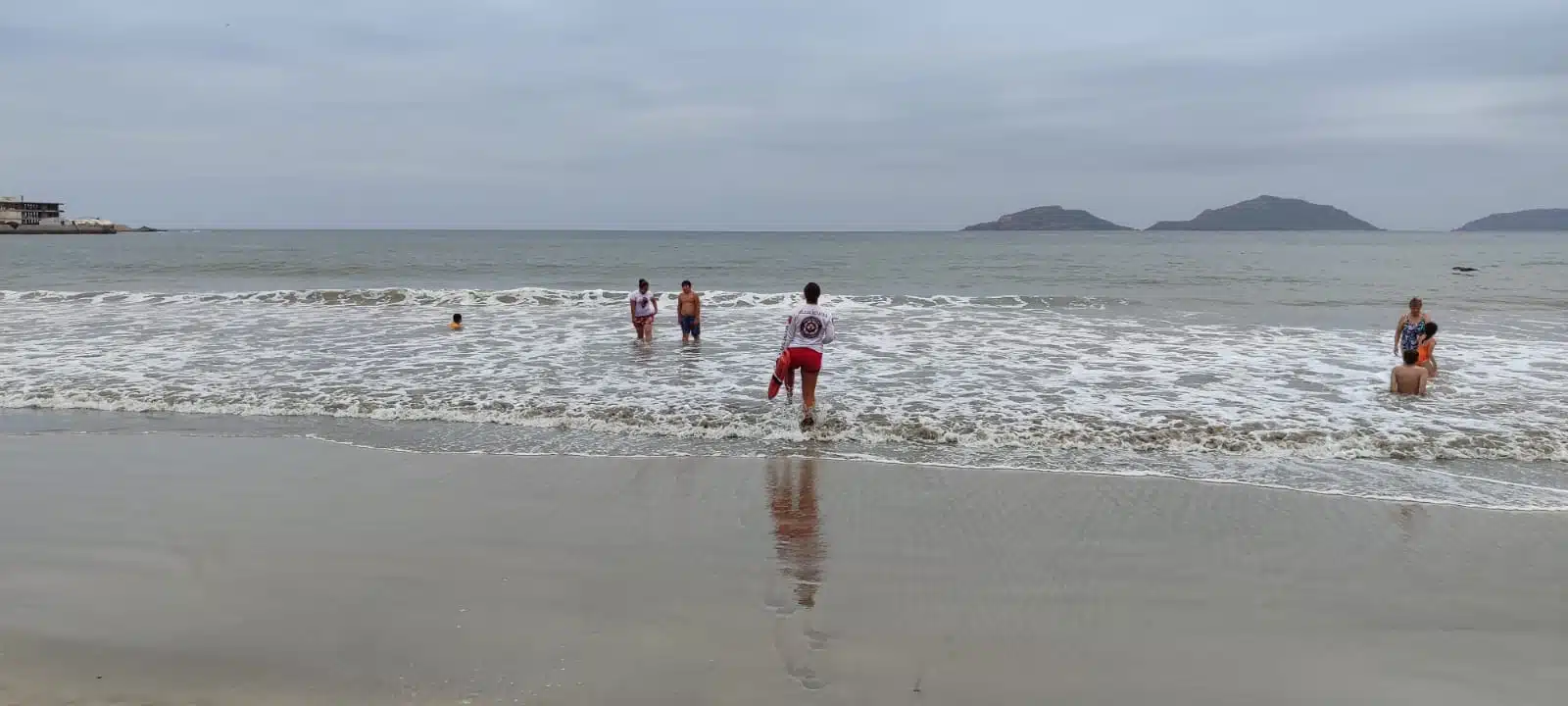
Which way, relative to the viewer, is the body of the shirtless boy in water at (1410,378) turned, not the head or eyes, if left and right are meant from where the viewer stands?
facing away from the viewer

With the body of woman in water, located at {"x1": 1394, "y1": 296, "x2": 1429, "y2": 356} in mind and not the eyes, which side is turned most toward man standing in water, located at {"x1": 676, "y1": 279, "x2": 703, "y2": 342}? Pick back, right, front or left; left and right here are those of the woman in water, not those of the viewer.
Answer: right

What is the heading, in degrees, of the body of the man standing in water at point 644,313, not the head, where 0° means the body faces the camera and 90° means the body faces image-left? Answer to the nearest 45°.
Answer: approximately 0°

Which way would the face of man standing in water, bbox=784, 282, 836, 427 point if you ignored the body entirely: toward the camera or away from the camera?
away from the camera

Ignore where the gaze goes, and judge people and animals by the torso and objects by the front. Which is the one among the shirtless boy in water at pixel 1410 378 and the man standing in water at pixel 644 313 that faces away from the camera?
the shirtless boy in water

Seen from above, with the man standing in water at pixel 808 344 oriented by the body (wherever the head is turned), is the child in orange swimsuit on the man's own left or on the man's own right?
on the man's own right

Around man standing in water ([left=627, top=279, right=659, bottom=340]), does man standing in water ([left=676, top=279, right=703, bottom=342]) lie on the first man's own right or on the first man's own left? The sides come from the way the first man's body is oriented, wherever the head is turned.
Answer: on the first man's own left

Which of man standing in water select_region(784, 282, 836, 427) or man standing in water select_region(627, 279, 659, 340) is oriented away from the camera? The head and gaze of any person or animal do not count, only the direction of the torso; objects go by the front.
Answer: man standing in water select_region(784, 282, 836, 427)

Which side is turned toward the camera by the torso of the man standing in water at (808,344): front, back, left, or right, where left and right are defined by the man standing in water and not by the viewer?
back

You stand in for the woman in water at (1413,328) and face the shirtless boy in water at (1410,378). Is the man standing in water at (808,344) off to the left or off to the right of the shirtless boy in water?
right
